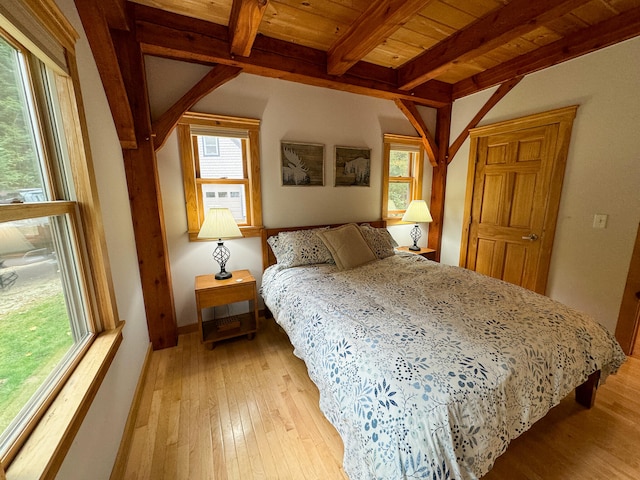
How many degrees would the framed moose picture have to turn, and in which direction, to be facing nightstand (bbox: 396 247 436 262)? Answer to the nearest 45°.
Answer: approximately 90° to its left

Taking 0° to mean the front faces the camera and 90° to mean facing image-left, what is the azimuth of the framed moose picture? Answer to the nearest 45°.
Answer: approximately 0°

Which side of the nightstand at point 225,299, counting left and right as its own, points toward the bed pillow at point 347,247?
left

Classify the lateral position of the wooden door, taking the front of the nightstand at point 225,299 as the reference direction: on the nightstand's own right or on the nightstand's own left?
on the nightstand's own left

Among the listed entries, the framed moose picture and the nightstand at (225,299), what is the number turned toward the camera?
2

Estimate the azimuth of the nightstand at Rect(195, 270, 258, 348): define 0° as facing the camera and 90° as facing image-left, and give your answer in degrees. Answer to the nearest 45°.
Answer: approximately 0°

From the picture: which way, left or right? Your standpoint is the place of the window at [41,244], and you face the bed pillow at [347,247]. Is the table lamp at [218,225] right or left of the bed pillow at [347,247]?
left

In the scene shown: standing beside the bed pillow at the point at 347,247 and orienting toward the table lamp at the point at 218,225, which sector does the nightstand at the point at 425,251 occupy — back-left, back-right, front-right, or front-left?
back-right

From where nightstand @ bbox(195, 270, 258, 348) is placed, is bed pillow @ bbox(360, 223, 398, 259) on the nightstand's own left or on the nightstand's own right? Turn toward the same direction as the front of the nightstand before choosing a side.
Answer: on the nightstand's own left

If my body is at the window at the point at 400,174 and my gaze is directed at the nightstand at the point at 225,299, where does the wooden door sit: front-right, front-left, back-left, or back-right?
back-left

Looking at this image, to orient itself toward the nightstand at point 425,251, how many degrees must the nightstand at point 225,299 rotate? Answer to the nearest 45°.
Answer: approximately 90° to its left

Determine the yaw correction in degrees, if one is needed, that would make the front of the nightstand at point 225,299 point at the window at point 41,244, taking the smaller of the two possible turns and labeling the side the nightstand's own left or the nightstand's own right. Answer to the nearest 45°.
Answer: approximately 45° to the nightstand's own right
